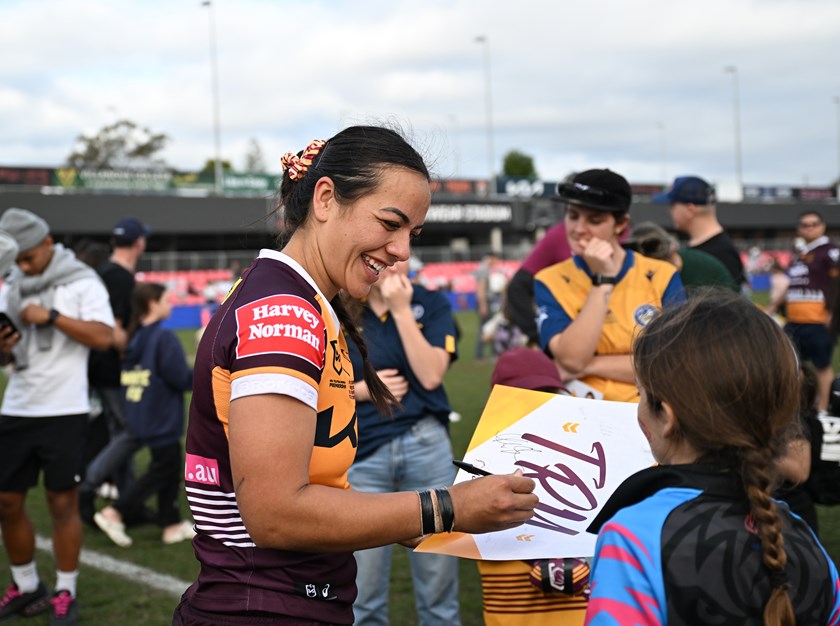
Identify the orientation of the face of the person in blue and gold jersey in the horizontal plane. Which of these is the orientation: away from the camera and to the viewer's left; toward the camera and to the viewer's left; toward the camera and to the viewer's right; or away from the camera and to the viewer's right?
toward the camera and to the viewer's left

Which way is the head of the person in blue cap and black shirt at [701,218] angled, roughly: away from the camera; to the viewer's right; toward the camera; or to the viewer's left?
to the viewer's left

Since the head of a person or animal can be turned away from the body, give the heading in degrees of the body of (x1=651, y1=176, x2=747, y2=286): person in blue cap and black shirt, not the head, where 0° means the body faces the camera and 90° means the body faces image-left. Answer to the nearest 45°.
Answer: approximately 90°

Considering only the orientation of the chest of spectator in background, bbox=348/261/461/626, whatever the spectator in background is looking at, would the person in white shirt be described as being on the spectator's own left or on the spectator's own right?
on the spectator's own right
